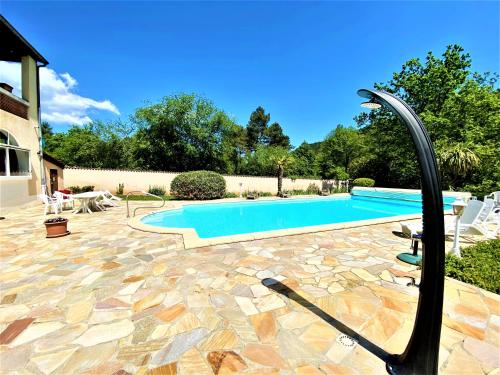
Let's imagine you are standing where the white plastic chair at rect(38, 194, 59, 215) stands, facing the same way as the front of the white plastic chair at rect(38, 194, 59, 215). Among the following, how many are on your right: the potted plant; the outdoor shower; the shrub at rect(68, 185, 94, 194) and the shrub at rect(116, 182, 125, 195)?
2

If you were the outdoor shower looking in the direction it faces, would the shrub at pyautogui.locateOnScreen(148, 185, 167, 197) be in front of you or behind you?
in front

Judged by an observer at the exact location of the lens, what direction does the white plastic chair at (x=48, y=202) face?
facing to the right of the viewer

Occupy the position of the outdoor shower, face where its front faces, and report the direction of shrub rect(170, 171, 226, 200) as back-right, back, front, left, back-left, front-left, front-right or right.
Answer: front-right

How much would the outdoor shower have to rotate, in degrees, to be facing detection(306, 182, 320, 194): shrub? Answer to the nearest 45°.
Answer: approximately 90° to its right

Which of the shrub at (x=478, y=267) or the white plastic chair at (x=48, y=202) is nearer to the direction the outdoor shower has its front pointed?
the white plastic chair

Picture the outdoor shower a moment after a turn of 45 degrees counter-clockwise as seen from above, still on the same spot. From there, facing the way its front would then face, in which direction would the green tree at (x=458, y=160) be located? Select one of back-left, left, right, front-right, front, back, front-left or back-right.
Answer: back-right

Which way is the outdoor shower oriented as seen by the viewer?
to the viewer's left

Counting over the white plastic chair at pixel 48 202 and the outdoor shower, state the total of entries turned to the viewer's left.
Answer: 1

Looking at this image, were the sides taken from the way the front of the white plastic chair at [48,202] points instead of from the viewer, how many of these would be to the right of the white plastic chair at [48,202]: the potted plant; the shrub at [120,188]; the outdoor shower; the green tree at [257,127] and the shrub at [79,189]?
2

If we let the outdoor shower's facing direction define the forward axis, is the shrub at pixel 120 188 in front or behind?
in front
